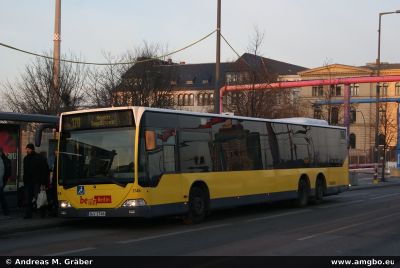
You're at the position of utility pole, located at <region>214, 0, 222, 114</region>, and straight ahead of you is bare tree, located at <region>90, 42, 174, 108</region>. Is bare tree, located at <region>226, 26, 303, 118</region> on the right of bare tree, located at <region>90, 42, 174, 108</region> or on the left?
right

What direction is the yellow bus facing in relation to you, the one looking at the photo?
facing the viewer and to the left of the viewer

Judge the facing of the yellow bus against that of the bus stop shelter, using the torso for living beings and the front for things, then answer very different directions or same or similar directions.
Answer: very different directions

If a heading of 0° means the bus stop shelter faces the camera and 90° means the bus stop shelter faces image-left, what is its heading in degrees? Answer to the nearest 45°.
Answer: approximately 270°

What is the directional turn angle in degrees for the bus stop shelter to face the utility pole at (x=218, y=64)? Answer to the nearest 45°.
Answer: approximately 45° to its left

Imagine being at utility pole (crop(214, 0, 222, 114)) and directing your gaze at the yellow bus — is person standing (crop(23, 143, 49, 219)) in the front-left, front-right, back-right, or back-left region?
front-right

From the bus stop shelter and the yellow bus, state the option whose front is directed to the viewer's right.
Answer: the bus stop shelter

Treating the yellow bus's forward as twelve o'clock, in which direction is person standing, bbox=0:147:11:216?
The person standing is roughly at 2 o'clock from the yellow bus.

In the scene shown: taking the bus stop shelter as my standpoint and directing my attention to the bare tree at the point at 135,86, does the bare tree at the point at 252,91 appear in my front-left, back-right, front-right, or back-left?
front-right

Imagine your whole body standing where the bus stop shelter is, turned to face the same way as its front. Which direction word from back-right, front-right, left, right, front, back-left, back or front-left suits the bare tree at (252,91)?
front-left

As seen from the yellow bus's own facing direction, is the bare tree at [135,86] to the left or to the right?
on its right
